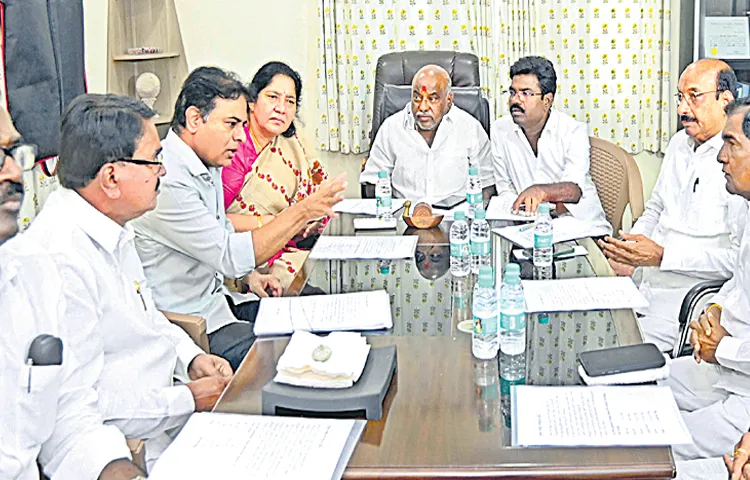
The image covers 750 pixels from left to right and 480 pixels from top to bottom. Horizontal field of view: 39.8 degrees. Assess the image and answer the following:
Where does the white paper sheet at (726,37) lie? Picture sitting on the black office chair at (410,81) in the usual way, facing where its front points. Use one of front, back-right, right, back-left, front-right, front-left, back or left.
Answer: left

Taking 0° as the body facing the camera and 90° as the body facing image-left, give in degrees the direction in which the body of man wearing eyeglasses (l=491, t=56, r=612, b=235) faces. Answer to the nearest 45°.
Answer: approximately 45°

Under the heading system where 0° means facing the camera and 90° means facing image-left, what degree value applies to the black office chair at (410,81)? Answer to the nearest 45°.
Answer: approximately 0°

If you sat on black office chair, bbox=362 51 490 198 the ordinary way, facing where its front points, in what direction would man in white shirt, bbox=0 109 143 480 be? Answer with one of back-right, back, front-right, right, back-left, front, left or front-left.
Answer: front

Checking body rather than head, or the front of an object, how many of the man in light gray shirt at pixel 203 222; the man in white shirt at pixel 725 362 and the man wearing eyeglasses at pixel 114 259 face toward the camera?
0

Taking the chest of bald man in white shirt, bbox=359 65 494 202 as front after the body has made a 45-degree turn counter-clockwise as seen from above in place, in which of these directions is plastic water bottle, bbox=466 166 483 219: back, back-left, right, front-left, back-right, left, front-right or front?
front-right

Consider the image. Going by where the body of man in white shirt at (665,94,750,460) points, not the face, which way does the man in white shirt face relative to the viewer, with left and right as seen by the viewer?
facing to the left of the viewer

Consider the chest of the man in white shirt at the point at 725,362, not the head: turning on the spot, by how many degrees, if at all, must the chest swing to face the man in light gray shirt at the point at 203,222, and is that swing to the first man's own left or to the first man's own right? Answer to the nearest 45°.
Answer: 0° — they already face them

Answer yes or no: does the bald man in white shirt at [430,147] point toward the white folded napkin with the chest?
yes

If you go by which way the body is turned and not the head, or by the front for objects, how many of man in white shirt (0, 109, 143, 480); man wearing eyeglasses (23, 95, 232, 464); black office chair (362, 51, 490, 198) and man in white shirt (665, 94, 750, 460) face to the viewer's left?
1

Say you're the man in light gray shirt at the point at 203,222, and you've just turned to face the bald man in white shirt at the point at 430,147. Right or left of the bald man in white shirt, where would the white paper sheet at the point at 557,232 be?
right

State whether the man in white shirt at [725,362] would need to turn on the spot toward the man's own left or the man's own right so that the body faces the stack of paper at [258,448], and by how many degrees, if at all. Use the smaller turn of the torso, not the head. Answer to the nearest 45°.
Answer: approximately 45° to the man's own left

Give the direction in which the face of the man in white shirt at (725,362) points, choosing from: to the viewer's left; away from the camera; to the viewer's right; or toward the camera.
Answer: to the viewer's left

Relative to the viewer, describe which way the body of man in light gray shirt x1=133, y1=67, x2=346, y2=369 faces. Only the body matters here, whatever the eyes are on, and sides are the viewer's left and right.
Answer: facing to the right of the viewer

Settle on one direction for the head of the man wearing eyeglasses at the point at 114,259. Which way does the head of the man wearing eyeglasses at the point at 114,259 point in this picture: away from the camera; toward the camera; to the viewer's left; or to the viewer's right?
to the viewer's right

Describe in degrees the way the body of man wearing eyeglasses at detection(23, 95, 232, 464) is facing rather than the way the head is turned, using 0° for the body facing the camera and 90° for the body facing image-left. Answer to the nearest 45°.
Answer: approximately 270°

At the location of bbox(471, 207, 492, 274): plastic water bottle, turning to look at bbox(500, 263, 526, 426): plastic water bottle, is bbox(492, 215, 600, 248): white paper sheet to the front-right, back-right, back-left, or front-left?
back-left

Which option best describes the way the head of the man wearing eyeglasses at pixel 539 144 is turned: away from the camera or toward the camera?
toward the camera

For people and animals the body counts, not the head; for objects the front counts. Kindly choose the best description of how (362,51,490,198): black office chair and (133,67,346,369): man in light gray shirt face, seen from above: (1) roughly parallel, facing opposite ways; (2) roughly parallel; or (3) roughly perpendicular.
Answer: roughly perpendicular
